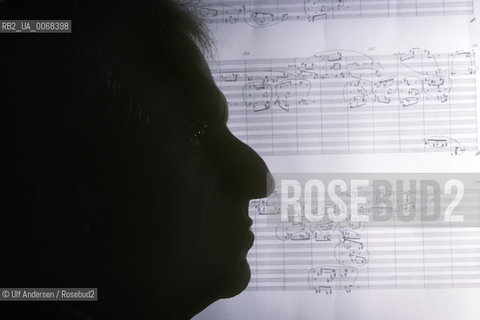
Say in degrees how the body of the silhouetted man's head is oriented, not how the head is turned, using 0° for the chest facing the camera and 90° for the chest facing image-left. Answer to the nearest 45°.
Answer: approximately 270°

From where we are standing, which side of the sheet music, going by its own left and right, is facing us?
front

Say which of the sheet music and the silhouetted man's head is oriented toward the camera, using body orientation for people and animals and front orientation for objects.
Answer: the sheet music

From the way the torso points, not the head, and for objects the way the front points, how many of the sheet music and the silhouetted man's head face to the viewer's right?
1

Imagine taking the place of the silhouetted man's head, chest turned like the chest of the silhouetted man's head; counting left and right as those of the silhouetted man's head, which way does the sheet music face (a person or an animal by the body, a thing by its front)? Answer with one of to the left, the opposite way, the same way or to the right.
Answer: to the right
